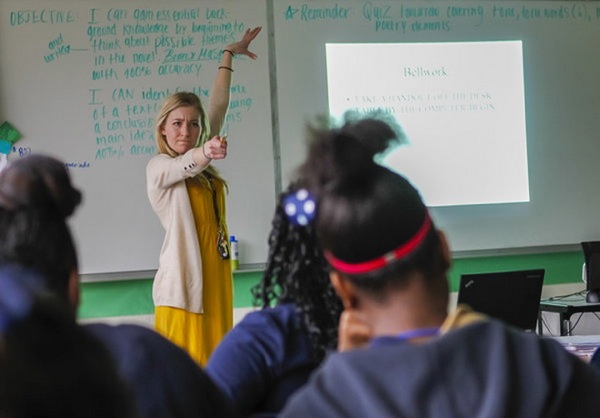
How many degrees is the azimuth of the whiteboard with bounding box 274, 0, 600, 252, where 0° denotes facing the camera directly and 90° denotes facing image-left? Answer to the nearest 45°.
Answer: approximately 0°

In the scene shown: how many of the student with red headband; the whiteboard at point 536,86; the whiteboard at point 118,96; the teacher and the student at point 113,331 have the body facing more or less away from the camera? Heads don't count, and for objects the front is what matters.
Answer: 2

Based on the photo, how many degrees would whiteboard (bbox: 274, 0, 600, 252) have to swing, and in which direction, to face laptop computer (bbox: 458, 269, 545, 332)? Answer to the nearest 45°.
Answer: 0° — it already faces it

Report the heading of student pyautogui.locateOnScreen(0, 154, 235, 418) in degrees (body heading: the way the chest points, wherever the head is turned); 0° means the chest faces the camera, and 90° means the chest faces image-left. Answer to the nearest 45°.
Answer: approximately 180°

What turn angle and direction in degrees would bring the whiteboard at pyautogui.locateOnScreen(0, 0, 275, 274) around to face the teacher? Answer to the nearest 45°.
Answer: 0° — it already faces them

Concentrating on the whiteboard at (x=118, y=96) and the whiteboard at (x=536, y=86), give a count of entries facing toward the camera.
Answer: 2

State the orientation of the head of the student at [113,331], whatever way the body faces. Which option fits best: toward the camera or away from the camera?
away from the camera

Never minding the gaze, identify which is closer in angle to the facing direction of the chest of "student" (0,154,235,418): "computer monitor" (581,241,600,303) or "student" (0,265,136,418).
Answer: the computer monitor

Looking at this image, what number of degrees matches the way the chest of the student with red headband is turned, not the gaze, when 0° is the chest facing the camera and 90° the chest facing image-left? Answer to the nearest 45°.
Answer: approximately 180°

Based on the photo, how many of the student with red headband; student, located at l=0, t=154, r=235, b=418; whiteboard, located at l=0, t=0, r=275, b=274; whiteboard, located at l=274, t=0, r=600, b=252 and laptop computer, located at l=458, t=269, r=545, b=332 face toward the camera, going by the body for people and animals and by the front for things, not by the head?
2
